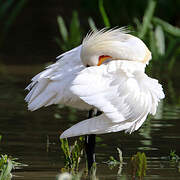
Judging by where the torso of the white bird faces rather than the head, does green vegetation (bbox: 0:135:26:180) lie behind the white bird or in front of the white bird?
behind

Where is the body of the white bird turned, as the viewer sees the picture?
to the viewer's right
